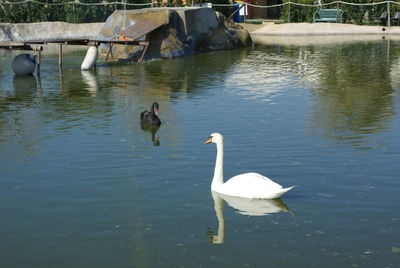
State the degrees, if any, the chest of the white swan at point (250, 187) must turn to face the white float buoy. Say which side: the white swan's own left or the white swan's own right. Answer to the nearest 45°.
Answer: approximately 90° to the white swan's own right

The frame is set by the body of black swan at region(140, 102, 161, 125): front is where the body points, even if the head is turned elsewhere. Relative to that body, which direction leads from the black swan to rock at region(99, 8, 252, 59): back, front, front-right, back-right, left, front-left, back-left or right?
back-left

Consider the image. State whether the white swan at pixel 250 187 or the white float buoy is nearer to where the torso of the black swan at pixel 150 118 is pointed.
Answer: the white swan

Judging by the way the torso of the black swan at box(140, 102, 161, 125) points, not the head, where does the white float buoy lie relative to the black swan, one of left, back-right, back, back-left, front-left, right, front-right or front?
back-left

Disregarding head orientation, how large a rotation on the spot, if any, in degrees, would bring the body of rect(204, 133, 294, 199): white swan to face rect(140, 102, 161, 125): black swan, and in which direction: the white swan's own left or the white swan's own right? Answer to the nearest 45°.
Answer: approximately 90° to the white swan's own right

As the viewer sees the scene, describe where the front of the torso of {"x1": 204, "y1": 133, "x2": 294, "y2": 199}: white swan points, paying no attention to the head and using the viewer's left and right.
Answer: facing to the left of the viewer

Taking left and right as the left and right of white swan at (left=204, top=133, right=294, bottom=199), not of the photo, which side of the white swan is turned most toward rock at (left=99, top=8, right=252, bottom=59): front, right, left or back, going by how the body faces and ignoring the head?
right

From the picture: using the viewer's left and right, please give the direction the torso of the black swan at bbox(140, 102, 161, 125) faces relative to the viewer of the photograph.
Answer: facing the viewer and to the right of the viewer

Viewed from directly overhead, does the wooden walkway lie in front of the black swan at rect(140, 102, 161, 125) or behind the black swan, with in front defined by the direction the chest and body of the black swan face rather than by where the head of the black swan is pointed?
behind

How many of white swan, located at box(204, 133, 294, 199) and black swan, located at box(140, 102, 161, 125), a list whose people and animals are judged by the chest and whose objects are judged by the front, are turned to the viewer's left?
1

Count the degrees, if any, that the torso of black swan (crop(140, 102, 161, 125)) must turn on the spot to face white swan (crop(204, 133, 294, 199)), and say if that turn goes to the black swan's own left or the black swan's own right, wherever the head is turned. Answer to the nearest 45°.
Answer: approximately 45° to the black swan's own right

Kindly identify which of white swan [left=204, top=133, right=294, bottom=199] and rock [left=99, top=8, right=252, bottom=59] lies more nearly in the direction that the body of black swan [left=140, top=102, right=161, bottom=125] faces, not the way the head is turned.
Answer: the white swan
